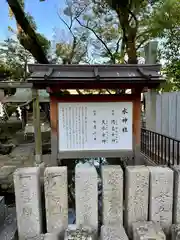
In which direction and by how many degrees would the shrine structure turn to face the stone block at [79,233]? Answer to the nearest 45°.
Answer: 0° — it already faces it

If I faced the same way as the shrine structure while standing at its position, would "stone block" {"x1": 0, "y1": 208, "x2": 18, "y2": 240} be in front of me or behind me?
in front

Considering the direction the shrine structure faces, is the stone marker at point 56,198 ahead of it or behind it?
ahead

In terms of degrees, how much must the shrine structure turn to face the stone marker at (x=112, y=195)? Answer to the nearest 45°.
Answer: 0° — it already faces it

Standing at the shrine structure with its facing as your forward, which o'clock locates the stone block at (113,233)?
The stone block is roughly at 12 o'clock from the shrine structure.

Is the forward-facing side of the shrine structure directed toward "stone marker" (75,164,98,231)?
yes

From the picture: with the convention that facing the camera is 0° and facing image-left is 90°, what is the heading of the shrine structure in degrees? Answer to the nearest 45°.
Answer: approximately 0°

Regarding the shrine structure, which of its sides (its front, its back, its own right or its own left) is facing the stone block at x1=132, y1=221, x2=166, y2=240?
front
